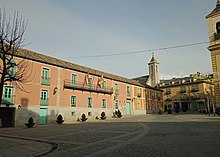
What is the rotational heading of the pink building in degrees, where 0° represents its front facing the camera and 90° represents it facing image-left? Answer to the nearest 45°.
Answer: approximately 315°

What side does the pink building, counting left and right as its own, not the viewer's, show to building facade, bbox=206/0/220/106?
front
